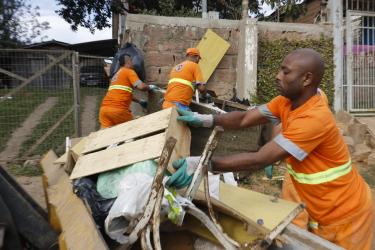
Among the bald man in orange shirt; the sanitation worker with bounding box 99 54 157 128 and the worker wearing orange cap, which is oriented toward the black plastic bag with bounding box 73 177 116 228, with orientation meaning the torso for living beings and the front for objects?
the bald man in orange shirt

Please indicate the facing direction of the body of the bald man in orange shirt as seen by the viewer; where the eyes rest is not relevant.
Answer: to the viewer's left

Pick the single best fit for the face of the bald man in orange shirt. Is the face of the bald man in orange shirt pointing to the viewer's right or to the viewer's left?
to the viewer's left

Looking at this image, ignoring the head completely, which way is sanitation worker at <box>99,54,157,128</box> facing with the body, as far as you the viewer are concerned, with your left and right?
facing away from the viewer and to the right of the viewer

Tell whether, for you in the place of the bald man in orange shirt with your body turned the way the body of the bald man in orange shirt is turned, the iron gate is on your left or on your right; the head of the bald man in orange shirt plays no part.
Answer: on your right

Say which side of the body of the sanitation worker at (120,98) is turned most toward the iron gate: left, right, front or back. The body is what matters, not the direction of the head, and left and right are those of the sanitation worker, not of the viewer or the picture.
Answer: front
